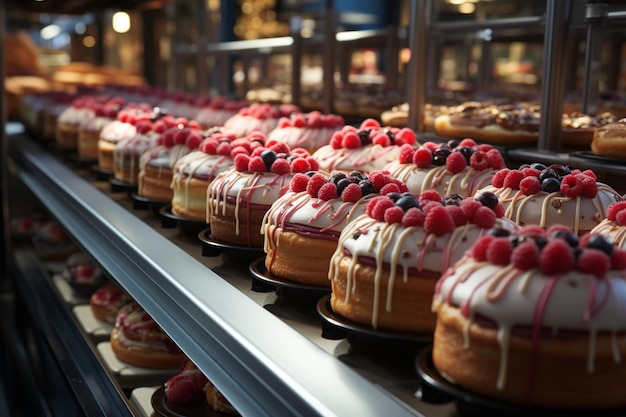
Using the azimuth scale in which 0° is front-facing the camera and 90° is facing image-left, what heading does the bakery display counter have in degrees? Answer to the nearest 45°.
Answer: approximately 45°
